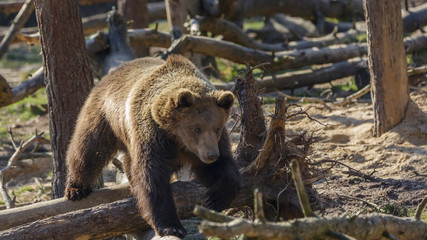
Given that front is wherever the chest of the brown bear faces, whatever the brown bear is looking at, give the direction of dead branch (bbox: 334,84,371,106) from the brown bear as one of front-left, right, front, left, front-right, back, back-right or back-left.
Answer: left

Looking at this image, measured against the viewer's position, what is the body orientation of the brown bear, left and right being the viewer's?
facing the viewer and to the right of the viewer

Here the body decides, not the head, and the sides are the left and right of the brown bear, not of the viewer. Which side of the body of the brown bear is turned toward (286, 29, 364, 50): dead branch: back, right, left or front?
left

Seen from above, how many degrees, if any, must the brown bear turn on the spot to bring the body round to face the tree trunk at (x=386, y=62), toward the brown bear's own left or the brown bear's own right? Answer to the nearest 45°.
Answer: approximately 90° to the brown bear's own left

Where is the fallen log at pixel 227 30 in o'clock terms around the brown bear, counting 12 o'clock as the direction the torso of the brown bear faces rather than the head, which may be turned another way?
The fallen log is roughly at 8 o'clock from the brown bear.
